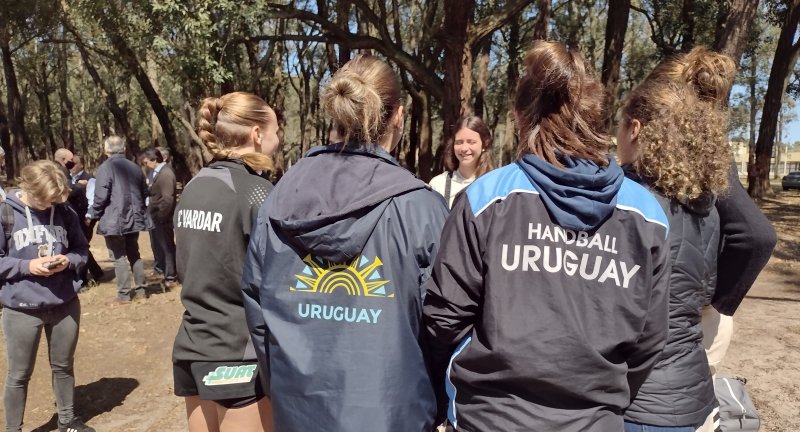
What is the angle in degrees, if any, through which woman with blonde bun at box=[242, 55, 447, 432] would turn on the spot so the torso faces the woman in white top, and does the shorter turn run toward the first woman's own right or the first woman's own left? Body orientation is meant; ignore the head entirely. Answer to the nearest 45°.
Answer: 0° — they already face them

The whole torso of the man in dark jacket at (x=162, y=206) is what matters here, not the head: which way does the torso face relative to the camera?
to the viewer's left

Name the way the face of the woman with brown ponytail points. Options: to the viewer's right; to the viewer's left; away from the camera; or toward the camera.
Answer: away from the camera

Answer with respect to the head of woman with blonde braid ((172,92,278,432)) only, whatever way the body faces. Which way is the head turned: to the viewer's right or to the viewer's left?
to the viewer's right

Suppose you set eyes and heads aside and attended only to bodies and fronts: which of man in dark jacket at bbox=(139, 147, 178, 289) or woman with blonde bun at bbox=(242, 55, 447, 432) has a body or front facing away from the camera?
the woman with blonde bun

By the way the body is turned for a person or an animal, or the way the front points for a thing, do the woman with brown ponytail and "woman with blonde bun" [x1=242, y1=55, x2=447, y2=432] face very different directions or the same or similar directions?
same or similar directions

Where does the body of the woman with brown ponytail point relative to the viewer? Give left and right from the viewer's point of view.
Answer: facing away from the viewer

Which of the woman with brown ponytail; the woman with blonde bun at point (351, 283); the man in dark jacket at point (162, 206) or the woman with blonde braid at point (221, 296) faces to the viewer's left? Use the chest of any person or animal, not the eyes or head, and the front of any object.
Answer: the man in dark jacket

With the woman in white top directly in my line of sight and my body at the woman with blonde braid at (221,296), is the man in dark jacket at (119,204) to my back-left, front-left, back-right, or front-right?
front-left

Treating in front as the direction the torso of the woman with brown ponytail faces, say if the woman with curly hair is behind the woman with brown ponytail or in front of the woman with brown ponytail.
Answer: in front

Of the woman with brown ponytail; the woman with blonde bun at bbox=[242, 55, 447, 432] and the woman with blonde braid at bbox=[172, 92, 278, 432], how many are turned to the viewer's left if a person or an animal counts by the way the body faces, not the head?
0

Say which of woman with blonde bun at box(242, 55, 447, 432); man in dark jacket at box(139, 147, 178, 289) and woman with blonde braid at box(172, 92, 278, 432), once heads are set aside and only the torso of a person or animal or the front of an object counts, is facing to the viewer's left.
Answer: the man in dark jacket

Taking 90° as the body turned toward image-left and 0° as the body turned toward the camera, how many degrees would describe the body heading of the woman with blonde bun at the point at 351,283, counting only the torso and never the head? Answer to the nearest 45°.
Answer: approximately 180°

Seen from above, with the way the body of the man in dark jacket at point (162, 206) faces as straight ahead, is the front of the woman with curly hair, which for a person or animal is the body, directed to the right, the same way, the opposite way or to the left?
to the right

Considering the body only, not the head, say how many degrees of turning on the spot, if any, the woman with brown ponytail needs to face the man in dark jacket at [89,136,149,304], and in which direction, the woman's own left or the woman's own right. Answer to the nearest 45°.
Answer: approximately 45° to the woman's own left

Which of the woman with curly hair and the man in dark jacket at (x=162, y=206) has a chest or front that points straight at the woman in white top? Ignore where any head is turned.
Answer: the woman with curly hair

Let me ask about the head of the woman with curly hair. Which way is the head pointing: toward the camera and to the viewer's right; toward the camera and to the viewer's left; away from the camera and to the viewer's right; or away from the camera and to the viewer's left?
away from the camera and to the viewer's left

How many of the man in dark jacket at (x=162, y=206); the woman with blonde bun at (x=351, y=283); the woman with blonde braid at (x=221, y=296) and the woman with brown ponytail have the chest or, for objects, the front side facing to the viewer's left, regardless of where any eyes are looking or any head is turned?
1

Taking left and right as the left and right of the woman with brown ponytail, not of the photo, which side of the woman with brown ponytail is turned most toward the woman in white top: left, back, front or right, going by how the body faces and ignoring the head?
front

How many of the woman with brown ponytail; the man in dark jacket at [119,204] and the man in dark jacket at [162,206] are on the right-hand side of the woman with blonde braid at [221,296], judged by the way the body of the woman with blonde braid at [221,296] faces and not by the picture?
1
